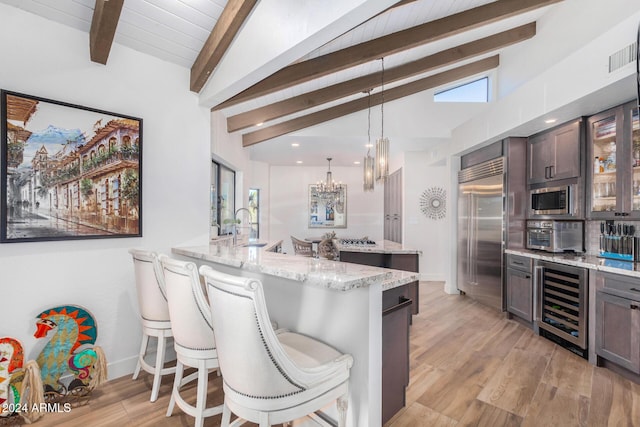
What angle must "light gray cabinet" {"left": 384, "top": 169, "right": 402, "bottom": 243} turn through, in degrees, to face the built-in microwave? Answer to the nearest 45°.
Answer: approximately 90° to its left

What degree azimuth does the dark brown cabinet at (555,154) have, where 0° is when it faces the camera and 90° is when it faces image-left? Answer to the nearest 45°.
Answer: approximately 45°

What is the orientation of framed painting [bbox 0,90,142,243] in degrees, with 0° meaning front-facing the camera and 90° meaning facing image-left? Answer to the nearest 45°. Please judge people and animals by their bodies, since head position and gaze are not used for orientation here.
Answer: approximately 315°

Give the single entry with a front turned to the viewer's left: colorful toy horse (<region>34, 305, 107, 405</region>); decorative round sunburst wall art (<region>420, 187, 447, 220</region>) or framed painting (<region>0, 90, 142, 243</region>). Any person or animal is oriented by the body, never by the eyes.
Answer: the colorful toy horse

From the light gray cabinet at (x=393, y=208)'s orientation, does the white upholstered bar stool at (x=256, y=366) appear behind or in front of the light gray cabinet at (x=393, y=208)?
in front

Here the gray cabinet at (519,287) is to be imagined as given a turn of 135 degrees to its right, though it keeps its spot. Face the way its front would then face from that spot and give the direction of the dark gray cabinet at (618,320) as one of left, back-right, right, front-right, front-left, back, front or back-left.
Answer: back-right

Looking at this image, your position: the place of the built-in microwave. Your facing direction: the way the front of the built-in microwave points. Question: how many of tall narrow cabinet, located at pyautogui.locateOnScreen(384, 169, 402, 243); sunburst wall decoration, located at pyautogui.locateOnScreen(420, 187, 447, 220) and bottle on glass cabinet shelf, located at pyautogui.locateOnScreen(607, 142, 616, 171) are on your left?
1

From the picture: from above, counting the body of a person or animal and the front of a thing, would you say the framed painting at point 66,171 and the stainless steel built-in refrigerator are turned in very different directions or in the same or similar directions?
very different directions

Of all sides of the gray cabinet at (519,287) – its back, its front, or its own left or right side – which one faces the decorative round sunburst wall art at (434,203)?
right

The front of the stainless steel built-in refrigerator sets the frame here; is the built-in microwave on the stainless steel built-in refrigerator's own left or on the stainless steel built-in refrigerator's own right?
on the stainless steel built-in refrigerator's own left

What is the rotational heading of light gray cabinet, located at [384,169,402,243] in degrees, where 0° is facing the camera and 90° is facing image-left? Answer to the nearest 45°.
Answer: approximately 45°
